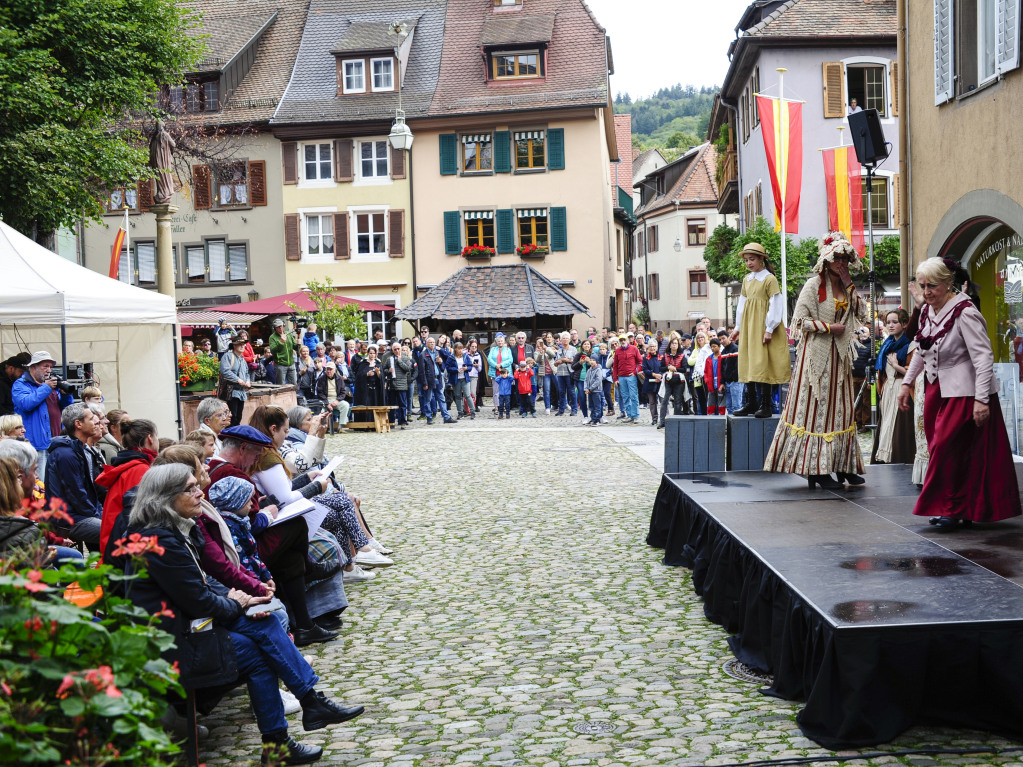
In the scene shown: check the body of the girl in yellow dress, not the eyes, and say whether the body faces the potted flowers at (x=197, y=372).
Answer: no

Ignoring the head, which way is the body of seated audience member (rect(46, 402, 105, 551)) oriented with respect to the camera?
to the viewer's right

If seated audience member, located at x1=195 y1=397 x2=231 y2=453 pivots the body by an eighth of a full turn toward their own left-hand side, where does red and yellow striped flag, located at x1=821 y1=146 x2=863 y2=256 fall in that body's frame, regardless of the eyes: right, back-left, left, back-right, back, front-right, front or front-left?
front

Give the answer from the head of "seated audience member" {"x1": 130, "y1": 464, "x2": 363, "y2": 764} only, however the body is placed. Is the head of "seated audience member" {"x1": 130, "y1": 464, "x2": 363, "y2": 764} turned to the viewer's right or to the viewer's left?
to the viewer's right

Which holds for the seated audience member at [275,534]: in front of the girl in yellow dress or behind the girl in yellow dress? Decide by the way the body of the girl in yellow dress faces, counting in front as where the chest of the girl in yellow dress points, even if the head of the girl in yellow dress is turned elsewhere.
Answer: in front

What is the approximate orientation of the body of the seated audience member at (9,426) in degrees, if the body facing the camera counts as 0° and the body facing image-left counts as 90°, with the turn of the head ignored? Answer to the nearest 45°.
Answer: approximately 270°

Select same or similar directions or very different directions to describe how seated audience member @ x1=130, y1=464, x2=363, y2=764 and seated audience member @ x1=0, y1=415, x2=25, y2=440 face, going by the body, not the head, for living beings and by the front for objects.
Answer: same or similar directions

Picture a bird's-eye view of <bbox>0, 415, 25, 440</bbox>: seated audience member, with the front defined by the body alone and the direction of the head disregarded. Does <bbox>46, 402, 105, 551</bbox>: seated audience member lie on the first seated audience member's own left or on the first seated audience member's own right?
on the first seated audience member's own right

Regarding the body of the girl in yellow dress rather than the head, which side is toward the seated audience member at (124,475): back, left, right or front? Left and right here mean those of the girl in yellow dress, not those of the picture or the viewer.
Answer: front

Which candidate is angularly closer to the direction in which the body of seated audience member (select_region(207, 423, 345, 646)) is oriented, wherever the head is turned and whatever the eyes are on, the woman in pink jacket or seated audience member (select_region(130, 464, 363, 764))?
the woman in pink jacket

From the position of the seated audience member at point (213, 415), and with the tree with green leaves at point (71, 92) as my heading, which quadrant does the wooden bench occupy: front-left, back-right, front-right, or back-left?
front-right

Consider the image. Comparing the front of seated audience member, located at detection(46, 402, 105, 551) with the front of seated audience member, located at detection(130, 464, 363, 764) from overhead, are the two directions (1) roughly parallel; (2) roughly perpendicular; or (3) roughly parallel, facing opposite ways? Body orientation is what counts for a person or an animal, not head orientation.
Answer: roughly parallel

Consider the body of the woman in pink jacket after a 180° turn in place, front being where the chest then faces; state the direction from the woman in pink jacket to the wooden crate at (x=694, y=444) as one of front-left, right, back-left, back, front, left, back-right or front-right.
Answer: left

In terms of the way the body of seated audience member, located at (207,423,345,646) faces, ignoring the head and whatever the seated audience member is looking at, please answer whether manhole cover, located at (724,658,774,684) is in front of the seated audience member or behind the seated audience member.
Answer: in front

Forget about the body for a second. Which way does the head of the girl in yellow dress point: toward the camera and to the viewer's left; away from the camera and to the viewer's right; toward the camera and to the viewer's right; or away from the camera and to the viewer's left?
toward the camera and to the viewer's left

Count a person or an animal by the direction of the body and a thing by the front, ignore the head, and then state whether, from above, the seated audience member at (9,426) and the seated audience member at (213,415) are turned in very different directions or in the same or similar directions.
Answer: same or similar directions

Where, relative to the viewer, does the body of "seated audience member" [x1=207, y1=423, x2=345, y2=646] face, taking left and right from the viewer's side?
facing to the right of the viewer
